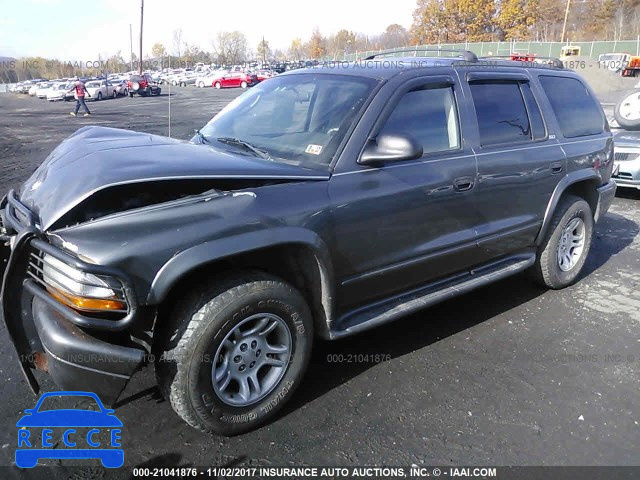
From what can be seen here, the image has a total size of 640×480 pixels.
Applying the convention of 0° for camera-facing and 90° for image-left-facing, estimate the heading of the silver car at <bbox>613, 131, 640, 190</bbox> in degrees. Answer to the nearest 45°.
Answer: approximately 45°

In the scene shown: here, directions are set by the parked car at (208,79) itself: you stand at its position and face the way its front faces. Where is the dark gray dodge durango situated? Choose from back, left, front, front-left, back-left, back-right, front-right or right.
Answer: front-left

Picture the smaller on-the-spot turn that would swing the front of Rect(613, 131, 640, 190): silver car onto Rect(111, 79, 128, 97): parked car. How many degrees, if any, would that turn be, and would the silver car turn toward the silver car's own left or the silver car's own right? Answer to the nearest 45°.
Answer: approximately 90° to the silver car's own right

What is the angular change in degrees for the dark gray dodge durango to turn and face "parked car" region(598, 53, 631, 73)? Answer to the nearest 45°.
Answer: approximately 180°

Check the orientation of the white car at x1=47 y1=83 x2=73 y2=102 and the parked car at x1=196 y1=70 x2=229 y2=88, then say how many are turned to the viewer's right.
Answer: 0

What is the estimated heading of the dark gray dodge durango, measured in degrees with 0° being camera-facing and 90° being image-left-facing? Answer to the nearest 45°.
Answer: approximately 45°
